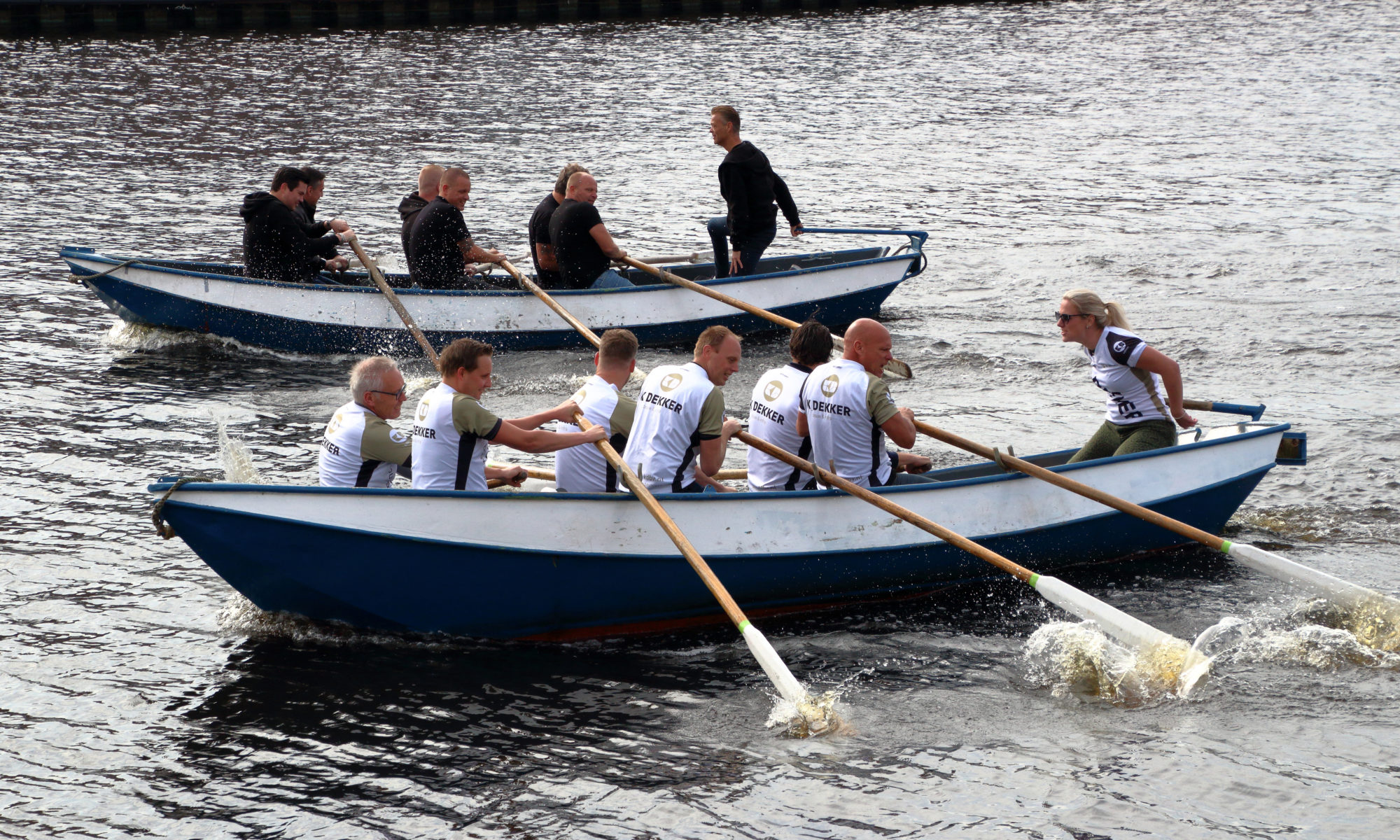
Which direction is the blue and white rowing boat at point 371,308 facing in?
to the viewer's left

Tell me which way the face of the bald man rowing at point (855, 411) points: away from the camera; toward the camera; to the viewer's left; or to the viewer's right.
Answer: to the viewer's right

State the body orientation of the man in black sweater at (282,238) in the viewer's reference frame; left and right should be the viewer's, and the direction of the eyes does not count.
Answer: facing to the right of the viewer

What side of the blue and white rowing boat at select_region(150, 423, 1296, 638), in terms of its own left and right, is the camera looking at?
left

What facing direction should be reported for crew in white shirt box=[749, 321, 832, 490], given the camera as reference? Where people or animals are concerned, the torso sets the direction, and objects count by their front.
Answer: facing away from the viewer and to the right of the viewer

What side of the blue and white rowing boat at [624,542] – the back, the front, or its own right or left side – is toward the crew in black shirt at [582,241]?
right

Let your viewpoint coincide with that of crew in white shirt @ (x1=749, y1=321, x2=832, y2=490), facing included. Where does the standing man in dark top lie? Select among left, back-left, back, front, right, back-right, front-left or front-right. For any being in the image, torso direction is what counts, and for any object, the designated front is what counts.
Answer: front-left

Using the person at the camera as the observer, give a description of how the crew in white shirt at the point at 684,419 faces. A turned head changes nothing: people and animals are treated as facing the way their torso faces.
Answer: facing away from the viewer and to the right of the viewer

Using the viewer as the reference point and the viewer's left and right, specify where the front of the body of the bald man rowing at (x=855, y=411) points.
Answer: facing away from the viewer and to the right of the viewer

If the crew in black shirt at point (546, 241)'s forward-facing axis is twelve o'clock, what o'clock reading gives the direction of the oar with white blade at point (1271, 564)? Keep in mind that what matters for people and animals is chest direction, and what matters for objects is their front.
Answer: The oar with white blade is roughly at 2 o'clock from the crew in black shirt.

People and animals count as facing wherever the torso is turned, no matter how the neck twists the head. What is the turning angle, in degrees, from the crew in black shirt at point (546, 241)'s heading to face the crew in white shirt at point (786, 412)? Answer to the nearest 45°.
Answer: approximately 90° to their right

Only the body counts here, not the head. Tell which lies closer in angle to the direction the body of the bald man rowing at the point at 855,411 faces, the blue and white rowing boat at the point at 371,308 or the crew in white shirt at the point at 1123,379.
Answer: the crew in white shirt

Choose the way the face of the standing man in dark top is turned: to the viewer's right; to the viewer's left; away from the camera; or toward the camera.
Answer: to the viewer's left

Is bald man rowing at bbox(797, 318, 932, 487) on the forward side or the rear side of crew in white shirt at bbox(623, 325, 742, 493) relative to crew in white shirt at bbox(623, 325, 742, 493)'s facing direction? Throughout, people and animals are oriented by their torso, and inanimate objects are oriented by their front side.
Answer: on the forward side

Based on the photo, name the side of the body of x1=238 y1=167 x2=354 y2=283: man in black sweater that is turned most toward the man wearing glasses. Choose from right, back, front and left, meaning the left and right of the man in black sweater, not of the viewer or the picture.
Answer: right

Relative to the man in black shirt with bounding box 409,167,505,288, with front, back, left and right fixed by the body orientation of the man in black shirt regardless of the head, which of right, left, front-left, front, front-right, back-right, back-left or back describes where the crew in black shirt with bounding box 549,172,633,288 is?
front

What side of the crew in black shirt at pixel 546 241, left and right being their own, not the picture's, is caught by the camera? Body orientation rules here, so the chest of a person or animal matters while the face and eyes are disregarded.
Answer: right

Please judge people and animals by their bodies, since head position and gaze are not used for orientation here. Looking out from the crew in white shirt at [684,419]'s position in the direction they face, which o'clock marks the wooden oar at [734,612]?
The wooden oar is roughly at 4 o'clock from the crew in white shirt.

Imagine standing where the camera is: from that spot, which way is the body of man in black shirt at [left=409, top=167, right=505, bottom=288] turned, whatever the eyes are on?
to the viewer's right
